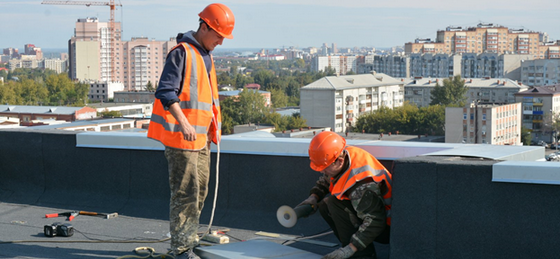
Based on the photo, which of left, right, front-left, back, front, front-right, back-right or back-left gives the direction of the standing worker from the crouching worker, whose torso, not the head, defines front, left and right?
front-right

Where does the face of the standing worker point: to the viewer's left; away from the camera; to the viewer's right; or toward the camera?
to the viewer's right

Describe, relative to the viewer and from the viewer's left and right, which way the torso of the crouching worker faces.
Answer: facing the viewer and to the left of the viewer

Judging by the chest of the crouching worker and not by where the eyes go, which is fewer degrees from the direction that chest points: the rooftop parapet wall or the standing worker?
the standing worker

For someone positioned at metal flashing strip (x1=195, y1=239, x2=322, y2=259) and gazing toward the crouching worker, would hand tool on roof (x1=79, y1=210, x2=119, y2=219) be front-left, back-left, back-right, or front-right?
back-left

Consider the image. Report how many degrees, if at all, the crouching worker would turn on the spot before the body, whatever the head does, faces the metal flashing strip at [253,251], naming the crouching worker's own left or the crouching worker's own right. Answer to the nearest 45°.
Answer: approximately 45° to the crouching worker's own right

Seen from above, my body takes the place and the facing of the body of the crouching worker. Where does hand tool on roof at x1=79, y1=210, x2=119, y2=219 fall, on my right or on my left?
on my right
